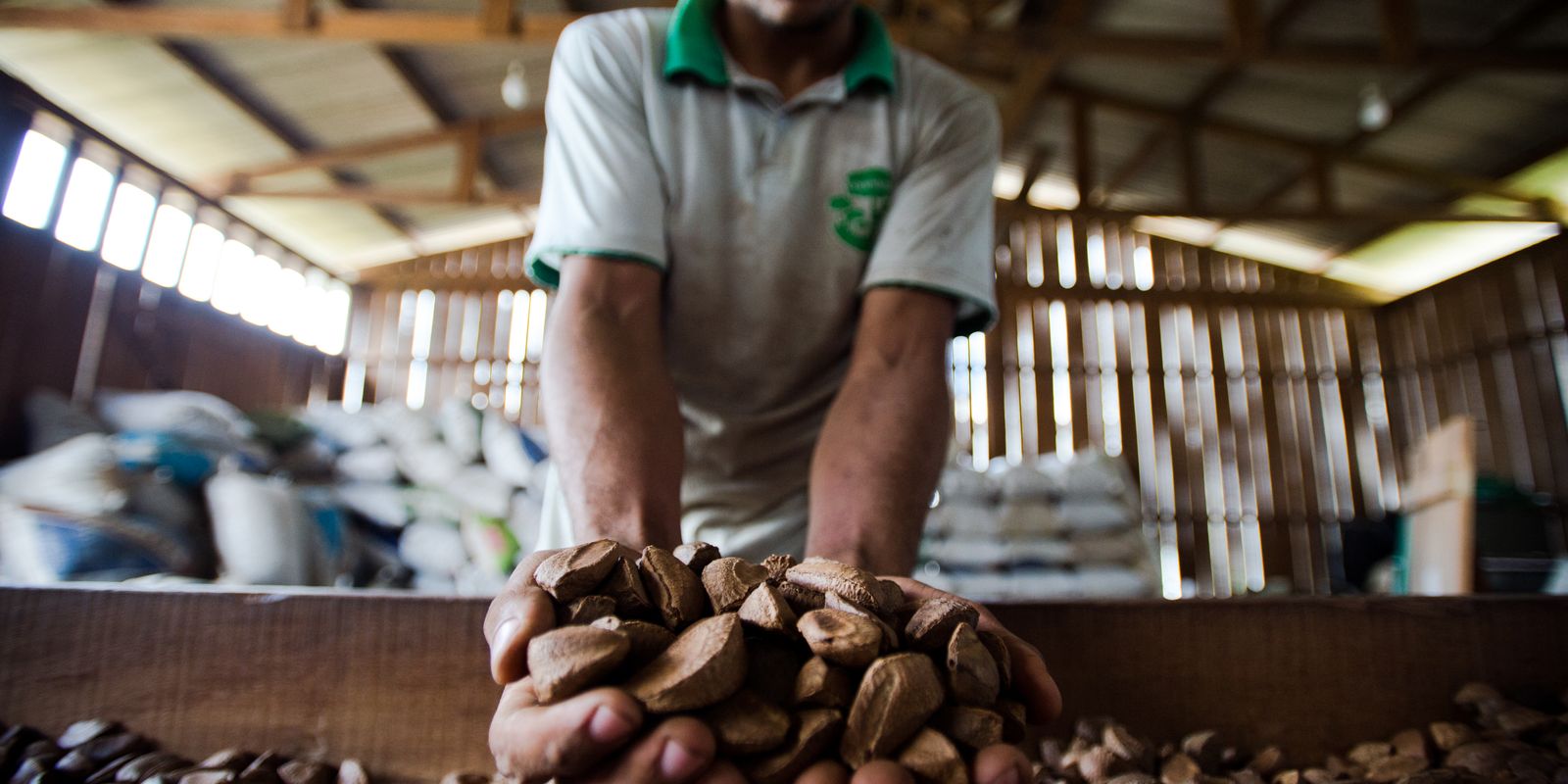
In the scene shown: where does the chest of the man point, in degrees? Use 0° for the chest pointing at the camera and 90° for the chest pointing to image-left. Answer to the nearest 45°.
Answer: approximately 0°
